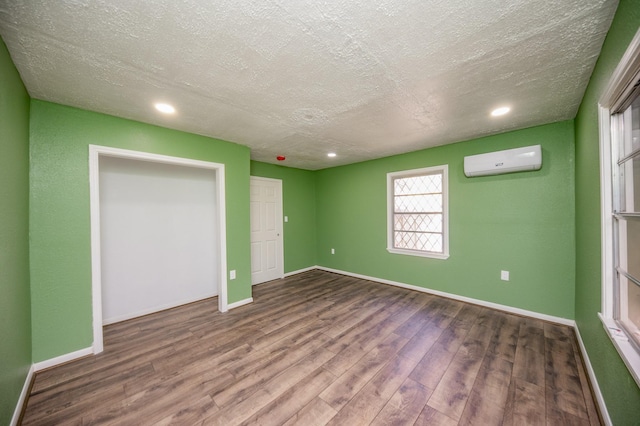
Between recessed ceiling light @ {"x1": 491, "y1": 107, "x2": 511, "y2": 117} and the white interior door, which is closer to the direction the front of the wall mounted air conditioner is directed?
the recessed ceiling light

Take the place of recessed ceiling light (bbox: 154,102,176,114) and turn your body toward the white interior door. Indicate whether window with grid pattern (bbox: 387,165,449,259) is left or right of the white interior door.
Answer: right

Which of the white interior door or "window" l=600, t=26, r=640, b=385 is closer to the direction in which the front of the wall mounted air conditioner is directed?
the window

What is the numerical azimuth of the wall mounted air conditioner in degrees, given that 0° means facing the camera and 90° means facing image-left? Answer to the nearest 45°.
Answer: approximately 0°

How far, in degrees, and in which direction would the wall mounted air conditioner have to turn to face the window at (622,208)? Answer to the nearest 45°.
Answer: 0° — it already faces it

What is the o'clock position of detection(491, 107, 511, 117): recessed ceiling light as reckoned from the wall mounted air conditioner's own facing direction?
The recessed ceiling light is roughly at 12 o'clock from the wall mounted air conditioner.

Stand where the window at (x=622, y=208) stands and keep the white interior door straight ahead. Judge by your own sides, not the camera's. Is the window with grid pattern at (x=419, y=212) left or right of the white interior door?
right

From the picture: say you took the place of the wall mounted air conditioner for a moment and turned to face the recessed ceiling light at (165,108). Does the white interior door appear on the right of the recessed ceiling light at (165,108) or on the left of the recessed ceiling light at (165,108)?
right

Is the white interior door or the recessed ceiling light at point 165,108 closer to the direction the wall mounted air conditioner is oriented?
the recessed ceiling light

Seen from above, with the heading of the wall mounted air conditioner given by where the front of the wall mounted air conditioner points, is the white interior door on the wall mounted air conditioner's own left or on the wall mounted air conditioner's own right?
on the wall mounted air conditioner's own right
